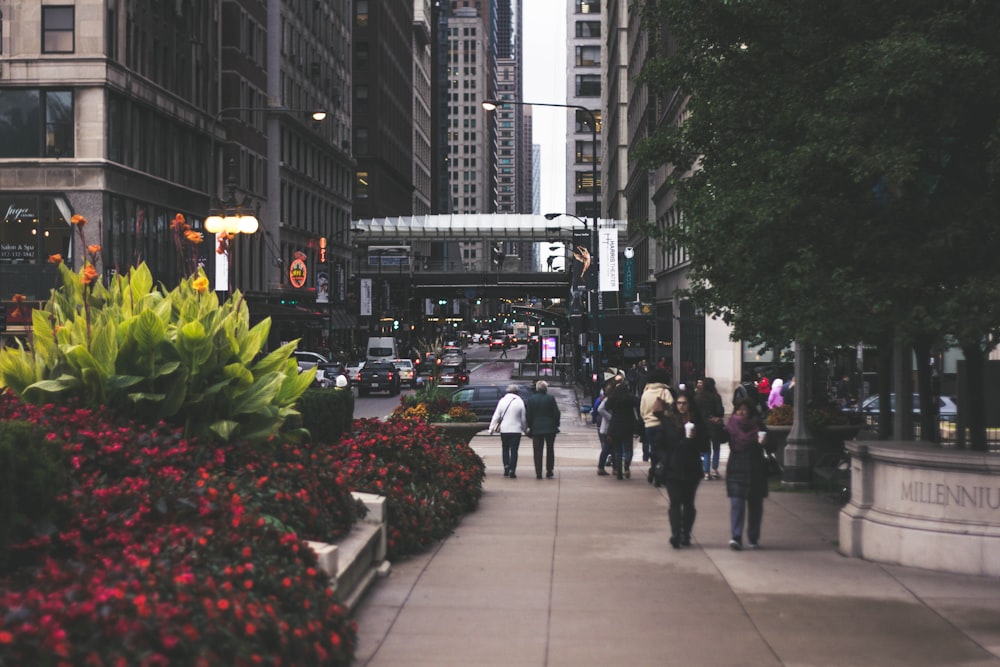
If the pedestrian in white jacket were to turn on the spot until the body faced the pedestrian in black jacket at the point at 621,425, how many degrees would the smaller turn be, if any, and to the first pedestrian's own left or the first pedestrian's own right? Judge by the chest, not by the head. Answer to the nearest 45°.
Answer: approximately 90° to the first pedestrian's own right

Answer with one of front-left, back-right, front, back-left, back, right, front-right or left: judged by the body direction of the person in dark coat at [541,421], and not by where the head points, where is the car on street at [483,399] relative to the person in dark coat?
front

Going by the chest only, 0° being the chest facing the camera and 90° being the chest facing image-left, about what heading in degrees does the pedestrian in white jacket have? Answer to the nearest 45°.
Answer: approximately 180°

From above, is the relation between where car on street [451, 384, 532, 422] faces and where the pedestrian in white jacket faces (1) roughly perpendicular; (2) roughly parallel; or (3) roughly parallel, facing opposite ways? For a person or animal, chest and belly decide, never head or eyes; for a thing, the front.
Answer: roughly perpendicular

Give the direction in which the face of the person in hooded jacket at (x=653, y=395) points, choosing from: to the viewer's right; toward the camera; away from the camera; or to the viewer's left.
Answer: away from the camera

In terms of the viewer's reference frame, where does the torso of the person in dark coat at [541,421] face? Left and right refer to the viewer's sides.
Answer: facing away from the viewer

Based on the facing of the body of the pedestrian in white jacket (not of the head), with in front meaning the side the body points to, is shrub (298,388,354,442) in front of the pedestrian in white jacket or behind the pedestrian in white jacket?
behind

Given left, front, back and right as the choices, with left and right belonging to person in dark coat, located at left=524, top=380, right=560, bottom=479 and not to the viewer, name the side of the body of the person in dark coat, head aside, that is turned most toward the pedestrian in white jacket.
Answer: left

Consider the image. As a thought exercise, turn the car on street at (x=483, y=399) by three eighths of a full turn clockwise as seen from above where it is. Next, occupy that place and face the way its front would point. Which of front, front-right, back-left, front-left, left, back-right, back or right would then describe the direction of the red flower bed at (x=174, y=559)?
back-right

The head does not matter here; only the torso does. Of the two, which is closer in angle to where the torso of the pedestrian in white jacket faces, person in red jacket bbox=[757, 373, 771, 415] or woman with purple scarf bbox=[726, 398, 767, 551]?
the person in red jacket
